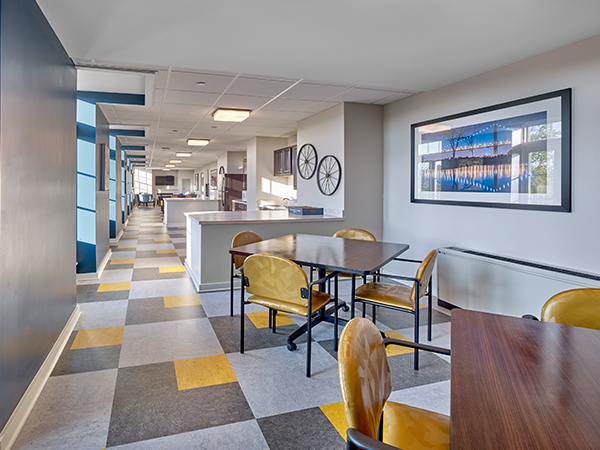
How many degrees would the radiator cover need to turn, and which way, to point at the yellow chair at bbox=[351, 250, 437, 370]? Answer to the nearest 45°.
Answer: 0° — it already faces it

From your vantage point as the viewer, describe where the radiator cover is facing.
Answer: facing the viewer and to the left of the viewer

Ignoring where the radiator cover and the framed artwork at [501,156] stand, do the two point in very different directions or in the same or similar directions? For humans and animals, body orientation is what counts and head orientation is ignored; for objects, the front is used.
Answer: same or similar directions

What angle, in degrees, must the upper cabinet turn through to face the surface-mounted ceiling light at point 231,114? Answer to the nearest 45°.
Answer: approximately 45° to its left

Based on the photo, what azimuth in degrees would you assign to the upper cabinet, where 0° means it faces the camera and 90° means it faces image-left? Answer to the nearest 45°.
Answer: approximately 45°

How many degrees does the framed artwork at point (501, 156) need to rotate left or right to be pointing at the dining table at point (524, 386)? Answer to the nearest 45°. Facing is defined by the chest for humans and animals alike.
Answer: approximately 45° to its left

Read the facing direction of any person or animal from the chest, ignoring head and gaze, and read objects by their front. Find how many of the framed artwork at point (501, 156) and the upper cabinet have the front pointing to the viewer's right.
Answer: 0

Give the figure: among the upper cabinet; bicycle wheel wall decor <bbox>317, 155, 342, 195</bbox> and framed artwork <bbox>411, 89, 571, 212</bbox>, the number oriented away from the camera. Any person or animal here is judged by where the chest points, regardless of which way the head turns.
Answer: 0

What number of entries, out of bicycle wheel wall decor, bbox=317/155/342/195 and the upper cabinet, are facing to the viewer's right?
0
